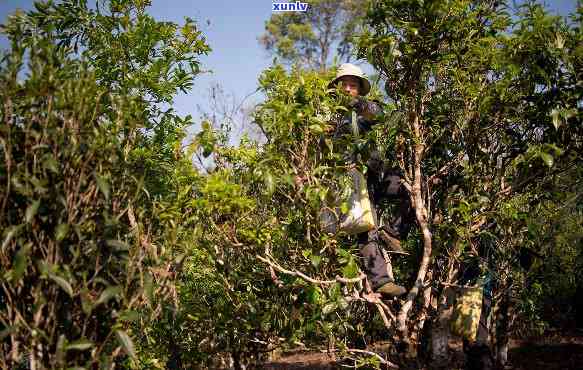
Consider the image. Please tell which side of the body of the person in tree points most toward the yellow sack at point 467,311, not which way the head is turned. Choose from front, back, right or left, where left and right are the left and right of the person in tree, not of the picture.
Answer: left

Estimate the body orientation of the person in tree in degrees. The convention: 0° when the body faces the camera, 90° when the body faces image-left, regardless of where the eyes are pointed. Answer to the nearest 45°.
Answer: approximately 315°
